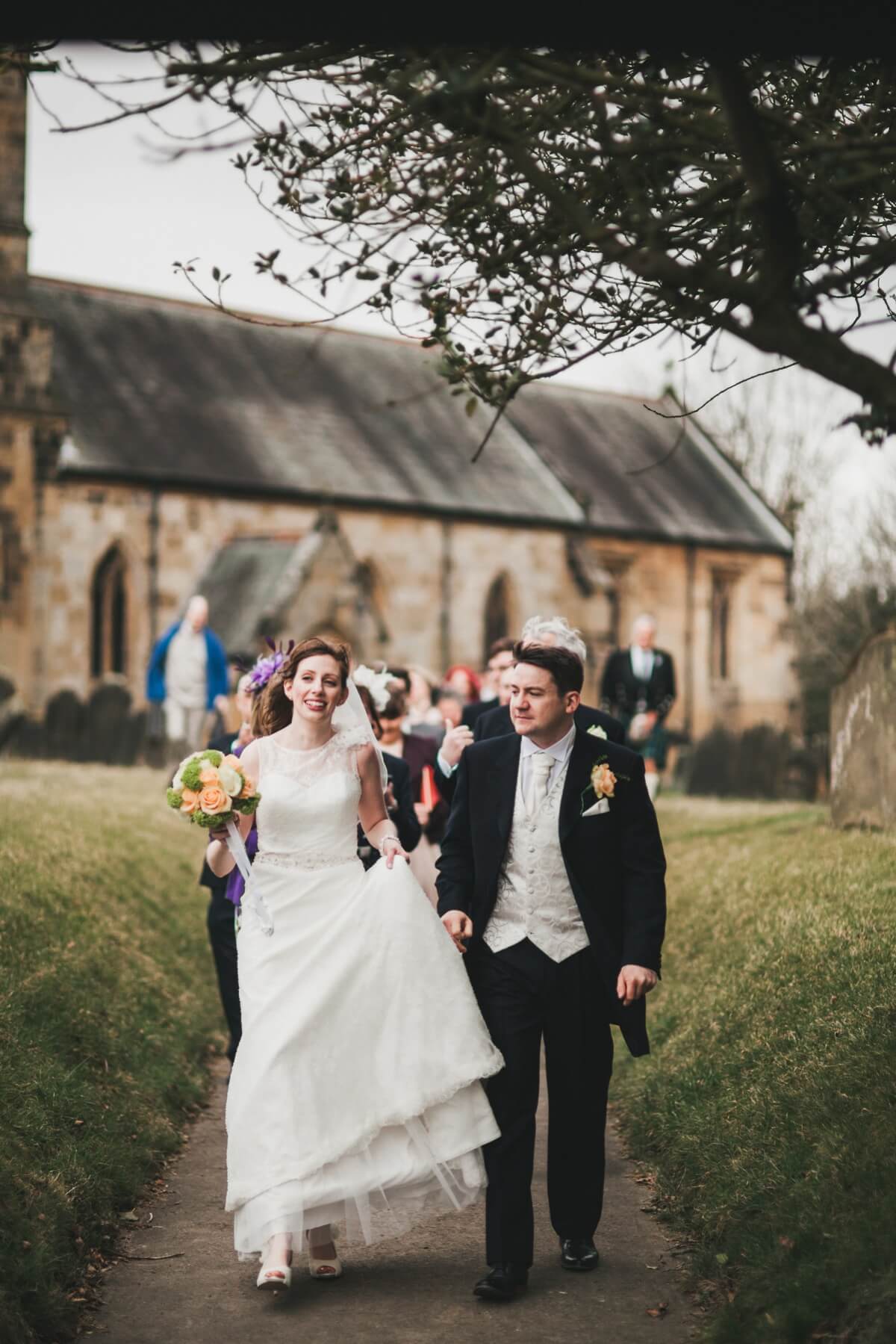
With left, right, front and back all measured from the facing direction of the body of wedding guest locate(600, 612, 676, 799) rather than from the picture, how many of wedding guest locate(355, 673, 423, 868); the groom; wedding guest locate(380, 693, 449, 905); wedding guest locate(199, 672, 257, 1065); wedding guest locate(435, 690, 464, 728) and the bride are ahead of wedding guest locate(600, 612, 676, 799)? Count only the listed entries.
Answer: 6

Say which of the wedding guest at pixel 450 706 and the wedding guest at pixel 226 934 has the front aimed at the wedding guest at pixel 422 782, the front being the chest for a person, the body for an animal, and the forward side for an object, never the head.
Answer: the wedding guest at pixel 450 706

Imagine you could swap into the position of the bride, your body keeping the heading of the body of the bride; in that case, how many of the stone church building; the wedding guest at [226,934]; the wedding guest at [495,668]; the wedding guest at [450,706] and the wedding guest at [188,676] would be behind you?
5

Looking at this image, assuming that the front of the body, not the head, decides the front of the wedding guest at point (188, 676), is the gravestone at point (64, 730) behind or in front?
behind

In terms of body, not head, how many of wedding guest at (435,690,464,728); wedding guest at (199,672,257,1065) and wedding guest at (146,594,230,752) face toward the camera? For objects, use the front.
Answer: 3

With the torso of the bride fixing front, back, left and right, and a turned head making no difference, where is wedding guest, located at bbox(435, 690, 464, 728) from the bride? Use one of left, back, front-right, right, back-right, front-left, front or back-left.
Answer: back

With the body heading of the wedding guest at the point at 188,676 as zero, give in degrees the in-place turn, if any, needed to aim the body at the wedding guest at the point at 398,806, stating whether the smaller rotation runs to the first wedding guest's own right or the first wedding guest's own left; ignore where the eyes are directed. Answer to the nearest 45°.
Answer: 0° — they already face them

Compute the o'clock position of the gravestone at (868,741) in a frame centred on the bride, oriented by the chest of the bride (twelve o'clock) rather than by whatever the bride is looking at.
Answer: The gravestone is roughly at 7 o'clock from the bride.

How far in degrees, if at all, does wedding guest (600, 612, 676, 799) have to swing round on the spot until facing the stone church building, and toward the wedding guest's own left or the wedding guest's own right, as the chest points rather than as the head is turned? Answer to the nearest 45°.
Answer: approximately 180°

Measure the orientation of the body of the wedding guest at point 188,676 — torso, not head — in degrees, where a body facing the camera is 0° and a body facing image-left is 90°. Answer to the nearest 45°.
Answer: approximately 0°

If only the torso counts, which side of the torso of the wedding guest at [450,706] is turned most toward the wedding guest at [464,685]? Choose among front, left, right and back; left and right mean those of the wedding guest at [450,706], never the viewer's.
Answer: back

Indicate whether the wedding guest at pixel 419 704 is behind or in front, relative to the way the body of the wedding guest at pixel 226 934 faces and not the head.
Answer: behind
